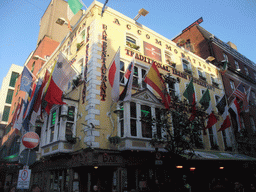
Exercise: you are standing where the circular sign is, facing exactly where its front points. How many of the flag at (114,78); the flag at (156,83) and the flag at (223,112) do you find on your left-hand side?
3

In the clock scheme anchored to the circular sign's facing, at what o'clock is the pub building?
The pub building is roughly at 8 o'clock from the circular sign.

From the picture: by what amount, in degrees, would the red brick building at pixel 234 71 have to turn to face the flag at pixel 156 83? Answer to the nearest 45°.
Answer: approximately 45° to its right

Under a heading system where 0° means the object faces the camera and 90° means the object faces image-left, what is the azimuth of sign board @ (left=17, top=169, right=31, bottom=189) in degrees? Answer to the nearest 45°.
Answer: approximately 0°

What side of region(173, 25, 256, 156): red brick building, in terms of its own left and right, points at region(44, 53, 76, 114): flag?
right
